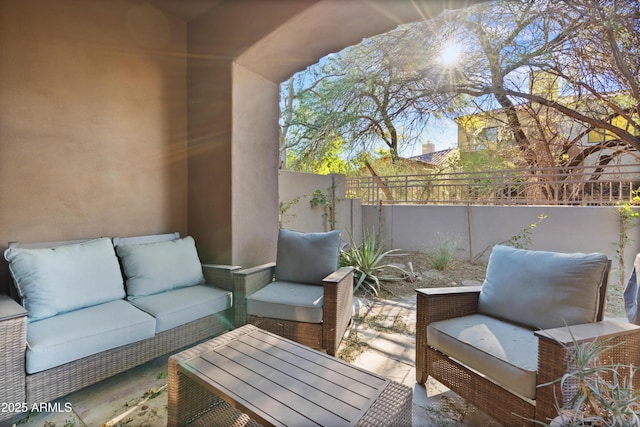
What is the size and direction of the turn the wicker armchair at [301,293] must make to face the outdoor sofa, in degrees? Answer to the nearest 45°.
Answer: approximately 45° to its right

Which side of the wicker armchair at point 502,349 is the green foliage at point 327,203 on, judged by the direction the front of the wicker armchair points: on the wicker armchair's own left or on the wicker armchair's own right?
on the wicker armchair's own right

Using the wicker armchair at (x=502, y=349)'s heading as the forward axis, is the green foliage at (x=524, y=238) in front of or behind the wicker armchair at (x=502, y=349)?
behind

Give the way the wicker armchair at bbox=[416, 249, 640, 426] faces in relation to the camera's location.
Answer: facing the viewer and to the left of the viewer

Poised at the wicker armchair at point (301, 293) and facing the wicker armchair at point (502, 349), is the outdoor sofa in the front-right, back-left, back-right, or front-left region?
back-right

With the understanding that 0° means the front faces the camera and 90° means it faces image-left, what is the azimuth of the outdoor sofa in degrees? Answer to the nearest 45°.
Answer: approximately 315°

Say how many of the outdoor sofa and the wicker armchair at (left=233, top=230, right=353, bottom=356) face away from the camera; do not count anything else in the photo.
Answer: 0

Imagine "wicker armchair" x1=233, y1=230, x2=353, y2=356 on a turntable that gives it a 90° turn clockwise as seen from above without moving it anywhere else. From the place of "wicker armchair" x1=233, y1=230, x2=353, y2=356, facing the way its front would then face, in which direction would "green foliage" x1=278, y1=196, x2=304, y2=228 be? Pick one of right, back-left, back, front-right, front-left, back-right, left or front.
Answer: front-right

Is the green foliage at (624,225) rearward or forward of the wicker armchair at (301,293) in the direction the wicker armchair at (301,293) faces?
rearward

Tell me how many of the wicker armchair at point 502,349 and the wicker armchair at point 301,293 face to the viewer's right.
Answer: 0

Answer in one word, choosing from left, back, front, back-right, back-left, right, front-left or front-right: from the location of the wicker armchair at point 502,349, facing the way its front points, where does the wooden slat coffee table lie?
front

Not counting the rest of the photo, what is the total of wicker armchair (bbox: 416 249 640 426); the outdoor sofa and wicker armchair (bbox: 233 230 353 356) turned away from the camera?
0

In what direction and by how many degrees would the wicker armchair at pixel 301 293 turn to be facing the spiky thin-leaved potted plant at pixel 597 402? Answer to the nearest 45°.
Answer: approximately 90° to its left

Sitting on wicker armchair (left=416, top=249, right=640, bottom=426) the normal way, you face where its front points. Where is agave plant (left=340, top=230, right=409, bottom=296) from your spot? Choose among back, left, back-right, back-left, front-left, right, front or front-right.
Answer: right

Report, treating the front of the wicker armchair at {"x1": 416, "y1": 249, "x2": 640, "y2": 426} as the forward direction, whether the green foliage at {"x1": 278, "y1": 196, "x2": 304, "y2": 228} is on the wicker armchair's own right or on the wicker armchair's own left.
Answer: on the wicker armchair's own right
